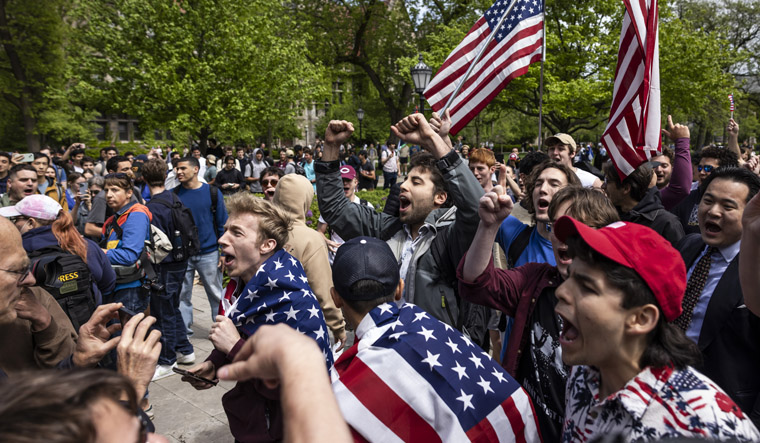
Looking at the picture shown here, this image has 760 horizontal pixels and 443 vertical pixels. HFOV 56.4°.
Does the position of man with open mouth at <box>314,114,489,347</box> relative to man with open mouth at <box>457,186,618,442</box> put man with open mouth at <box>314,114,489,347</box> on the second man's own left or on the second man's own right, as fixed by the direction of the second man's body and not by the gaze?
on the second man's own right

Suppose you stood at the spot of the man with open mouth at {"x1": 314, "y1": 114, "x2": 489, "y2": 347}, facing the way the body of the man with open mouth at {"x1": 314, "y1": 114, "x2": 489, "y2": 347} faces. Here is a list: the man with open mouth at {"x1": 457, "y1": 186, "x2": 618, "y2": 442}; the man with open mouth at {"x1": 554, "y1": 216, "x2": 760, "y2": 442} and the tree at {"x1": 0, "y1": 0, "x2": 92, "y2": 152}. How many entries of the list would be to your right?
1

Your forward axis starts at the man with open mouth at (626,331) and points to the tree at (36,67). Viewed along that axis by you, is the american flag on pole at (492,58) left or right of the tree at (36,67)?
right

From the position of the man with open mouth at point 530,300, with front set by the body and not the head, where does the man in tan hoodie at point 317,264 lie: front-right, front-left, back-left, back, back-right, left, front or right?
right

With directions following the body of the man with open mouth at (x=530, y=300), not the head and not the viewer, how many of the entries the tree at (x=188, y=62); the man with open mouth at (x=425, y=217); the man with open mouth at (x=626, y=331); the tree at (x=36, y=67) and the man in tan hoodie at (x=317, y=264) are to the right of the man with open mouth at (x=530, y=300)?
4

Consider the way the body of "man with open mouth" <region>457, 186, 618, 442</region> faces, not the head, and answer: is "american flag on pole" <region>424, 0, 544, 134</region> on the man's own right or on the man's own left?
on the man's own right

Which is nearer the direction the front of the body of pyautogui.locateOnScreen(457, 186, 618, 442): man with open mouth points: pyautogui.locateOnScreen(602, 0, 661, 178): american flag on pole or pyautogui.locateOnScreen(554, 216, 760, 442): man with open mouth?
the man with open mouth

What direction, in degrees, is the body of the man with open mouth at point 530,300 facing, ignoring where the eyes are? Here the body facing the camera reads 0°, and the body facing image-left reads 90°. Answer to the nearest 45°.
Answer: approximately 45°

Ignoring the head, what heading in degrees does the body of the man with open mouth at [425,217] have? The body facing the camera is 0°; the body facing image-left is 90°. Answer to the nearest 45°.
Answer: approximately 45°

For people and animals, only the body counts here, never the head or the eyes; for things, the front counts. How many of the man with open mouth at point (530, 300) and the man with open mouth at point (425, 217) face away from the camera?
0

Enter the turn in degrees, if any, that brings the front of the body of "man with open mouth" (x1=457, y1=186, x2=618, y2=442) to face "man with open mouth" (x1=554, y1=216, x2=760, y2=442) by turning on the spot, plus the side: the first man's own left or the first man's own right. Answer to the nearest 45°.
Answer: approximately 45° to the first man's own left
